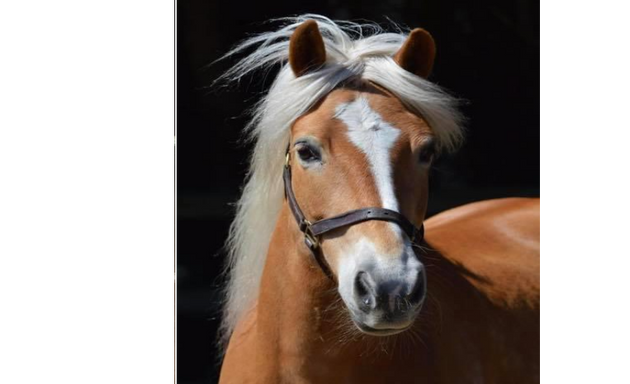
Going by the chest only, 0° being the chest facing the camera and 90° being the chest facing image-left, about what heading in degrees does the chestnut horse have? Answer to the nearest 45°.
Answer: approximately 45°
